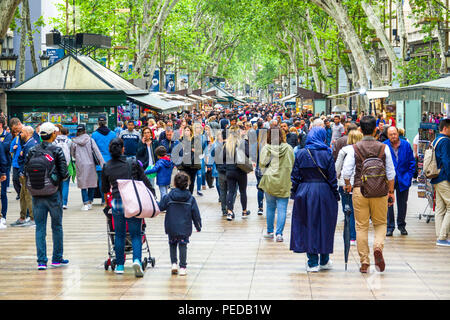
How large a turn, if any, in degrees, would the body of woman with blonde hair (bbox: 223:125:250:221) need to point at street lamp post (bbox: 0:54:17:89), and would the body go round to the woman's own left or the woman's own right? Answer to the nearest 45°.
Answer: approximately 45° to the woman's own left

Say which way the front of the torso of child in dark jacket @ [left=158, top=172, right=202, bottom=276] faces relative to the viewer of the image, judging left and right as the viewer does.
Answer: facing away from the viewer

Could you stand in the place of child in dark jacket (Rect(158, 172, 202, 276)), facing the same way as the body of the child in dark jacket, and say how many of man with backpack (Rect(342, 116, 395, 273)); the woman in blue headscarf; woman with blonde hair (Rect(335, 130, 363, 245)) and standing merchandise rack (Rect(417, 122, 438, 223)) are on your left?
0

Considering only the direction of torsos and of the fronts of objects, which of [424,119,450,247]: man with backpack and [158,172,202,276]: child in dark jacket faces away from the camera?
the child in dark jacket

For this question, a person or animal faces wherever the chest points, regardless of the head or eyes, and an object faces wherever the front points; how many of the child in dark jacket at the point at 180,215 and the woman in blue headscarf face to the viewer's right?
0

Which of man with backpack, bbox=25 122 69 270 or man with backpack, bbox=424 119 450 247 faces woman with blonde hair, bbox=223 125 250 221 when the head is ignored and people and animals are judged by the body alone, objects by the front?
man with backpack, bbox=25 122 69 270

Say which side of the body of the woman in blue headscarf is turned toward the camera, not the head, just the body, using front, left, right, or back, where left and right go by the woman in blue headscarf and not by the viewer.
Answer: back

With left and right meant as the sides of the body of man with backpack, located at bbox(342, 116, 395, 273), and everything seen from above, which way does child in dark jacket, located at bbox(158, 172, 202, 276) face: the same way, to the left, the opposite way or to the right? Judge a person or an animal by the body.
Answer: the same way

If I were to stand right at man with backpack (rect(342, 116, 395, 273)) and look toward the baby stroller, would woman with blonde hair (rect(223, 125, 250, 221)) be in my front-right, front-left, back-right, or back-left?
front-right

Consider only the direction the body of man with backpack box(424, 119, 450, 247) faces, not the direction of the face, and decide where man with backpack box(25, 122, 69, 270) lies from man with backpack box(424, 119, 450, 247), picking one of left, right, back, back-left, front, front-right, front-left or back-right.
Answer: back-right

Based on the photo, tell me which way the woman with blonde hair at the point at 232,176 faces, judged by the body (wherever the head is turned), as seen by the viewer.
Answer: away from the camera

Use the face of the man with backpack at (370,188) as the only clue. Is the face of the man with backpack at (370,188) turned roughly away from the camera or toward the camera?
away from the camera

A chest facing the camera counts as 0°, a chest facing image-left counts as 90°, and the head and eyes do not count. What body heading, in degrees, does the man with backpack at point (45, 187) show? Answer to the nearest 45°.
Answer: approximately 225°

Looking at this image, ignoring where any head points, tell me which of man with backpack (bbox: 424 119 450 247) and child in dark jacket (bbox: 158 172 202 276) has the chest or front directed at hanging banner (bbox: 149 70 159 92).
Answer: the child in dark jacket
